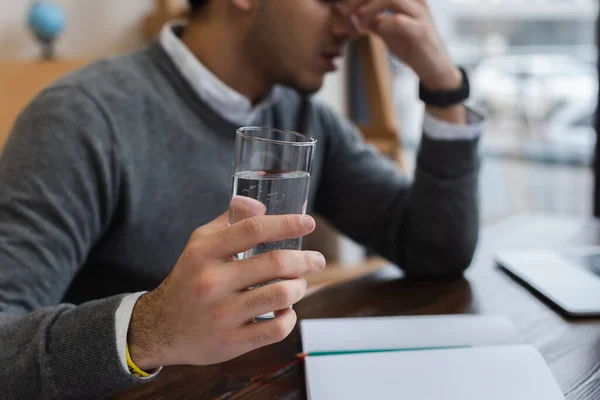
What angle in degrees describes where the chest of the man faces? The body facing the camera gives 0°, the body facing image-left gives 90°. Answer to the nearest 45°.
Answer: approximately 315°
